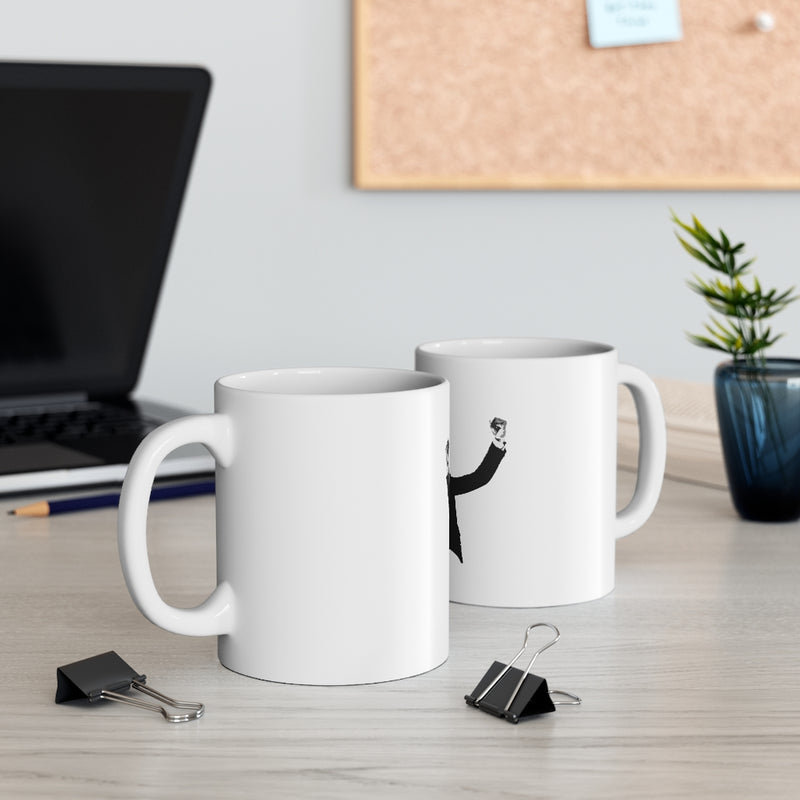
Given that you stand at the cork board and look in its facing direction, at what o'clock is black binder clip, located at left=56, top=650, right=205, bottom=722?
The black binder clip is roughly at 12 o'clock from the cork board.

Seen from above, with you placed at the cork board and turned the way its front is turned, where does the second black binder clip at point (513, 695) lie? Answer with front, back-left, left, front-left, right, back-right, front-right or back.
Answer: front

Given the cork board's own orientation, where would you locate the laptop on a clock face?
The laptop is roughly at 1 o'clock from the cork board.

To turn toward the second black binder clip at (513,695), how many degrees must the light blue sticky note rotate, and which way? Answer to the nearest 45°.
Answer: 0° — it already faces it

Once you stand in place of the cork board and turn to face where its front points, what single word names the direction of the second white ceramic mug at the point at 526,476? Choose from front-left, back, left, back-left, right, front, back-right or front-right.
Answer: front

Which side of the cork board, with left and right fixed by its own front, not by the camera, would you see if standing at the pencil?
front

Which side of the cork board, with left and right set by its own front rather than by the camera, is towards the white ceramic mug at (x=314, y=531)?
front

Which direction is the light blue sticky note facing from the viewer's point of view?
toward the camera

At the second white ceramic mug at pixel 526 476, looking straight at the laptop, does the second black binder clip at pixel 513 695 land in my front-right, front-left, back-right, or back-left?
back-left

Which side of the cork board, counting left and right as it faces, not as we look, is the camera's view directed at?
front
